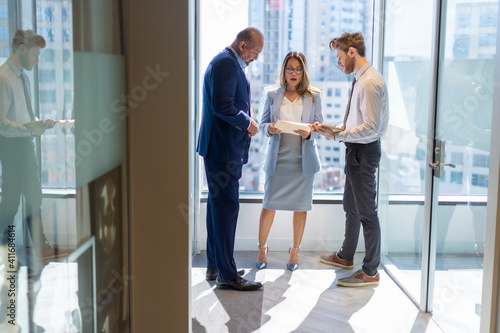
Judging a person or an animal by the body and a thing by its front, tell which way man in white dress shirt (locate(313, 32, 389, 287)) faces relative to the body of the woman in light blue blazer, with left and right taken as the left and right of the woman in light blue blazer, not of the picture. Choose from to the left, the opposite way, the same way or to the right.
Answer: to the right

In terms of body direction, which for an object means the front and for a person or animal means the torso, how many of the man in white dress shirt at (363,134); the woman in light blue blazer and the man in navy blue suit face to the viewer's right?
1

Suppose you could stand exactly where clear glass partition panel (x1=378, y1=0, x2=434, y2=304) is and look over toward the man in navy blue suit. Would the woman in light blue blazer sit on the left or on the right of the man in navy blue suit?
right

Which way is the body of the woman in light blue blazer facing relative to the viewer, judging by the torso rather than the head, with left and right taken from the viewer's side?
facing the viewer

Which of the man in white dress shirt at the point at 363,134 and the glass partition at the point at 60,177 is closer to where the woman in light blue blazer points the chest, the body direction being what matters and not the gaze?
the glass partition

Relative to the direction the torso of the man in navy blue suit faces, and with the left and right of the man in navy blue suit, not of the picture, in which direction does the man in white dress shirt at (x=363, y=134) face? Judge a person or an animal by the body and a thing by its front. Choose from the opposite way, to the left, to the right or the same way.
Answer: the opposite way

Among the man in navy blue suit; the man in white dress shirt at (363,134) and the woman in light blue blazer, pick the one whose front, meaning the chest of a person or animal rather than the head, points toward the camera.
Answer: the woman in light blue blazer

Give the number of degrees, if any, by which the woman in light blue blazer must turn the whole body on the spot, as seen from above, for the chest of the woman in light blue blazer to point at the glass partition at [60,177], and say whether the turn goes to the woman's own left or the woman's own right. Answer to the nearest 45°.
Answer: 0° — they already face it

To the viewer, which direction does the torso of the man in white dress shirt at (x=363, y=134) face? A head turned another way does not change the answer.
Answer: to the viewer's left

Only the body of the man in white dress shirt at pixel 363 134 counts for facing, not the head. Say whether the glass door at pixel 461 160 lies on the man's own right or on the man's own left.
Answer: on the man's own left

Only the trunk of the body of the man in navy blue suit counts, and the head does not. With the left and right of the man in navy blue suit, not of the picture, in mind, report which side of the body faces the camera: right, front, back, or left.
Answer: right

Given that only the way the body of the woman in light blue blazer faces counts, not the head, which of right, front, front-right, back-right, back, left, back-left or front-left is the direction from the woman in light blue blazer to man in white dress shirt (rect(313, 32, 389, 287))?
front-left

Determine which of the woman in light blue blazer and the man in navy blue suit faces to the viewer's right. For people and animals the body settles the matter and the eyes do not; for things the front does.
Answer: the man in navy blue suit

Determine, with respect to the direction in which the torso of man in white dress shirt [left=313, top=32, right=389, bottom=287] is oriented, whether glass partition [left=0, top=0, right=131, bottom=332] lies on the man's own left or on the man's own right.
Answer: on the man's own left

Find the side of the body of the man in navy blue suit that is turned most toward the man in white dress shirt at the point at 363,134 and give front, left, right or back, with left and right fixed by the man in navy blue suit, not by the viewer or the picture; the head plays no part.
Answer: front
